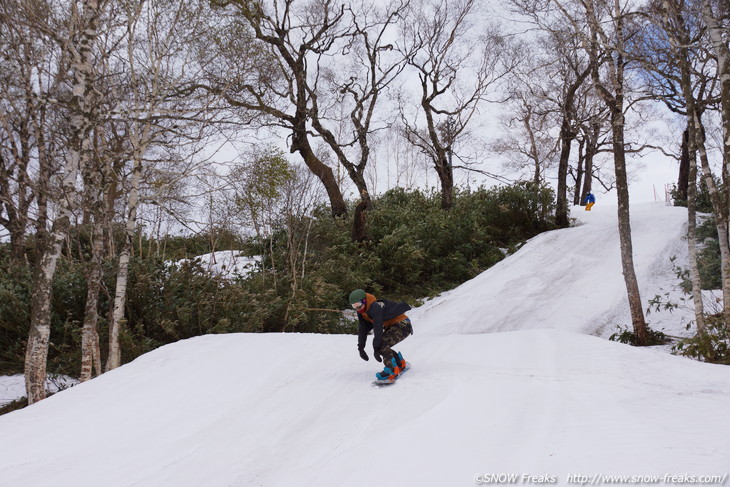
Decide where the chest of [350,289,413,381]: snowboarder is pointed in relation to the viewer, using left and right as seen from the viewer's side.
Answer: facing the viewer and to the left of the viewer

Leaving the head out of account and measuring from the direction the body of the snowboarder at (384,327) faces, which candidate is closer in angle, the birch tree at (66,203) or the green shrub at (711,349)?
the birch tree

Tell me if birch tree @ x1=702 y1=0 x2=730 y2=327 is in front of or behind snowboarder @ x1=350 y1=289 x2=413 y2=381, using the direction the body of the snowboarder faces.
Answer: behind

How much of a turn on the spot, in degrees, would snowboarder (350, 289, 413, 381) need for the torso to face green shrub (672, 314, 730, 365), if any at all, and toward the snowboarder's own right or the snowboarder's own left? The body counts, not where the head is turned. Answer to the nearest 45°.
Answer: approximately 135° to the snowboarder's own left

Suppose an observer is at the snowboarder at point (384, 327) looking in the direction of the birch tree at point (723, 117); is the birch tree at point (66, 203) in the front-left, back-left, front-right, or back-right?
back-left

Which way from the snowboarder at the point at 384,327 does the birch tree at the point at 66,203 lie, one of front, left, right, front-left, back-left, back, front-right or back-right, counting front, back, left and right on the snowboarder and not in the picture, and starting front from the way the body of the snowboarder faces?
front-right
